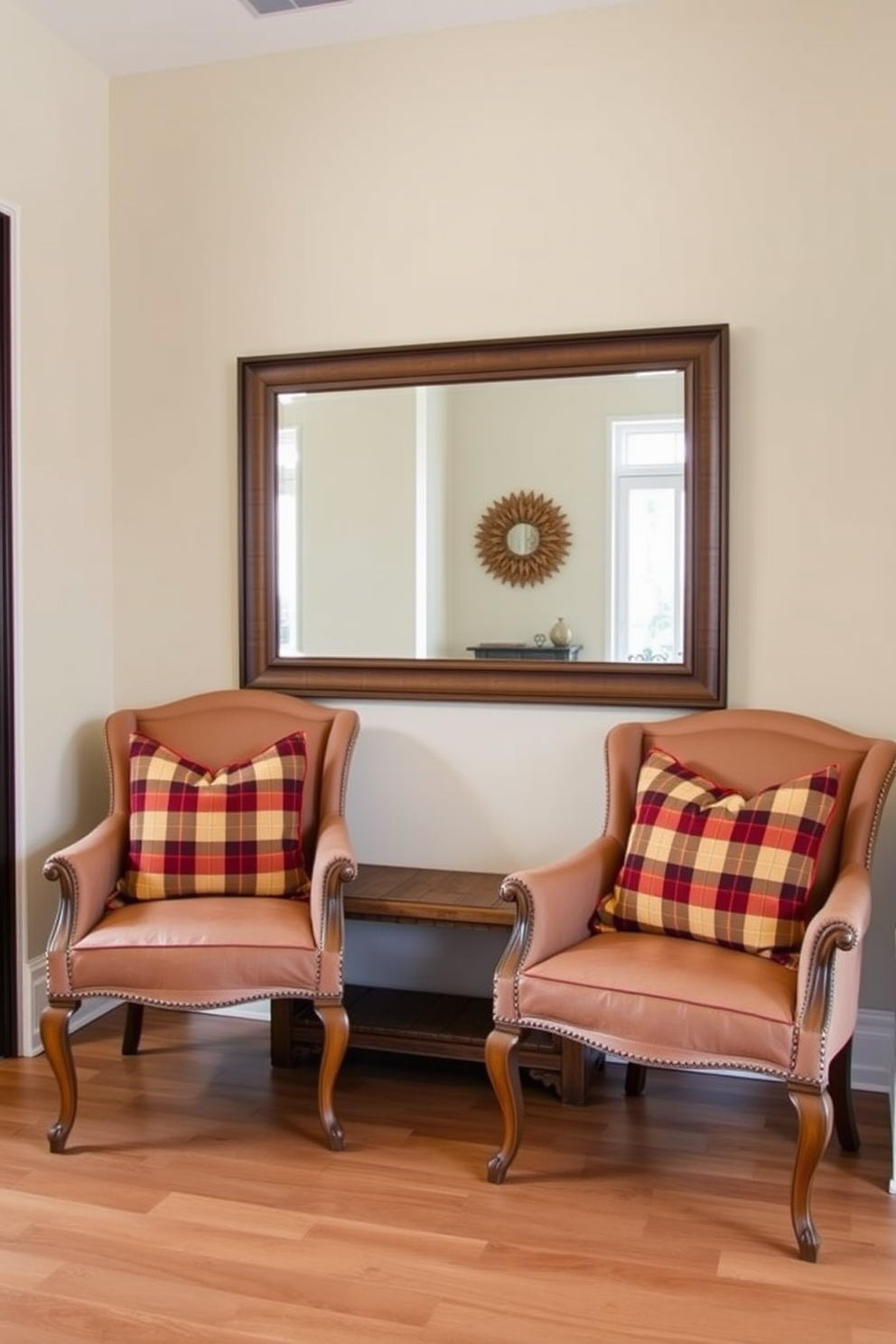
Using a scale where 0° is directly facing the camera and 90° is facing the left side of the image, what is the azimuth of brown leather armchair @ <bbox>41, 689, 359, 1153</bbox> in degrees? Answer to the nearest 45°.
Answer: approximately 0°

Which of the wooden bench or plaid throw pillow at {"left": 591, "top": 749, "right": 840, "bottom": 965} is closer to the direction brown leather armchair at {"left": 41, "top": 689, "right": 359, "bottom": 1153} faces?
the plaid throw pillow

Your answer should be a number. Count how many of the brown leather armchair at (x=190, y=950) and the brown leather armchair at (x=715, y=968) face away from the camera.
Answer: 0

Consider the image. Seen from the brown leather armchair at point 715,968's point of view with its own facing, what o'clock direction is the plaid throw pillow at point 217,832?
The plaid throw pillow is roughly at 2 o'clock from the brown leather armchair.

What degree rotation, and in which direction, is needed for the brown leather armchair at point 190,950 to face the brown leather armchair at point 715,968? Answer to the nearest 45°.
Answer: approximately 90° to its left

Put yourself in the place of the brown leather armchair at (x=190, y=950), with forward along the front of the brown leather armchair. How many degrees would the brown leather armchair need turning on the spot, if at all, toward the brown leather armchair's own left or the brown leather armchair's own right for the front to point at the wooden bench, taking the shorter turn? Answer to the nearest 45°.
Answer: approximately 135° to the brown leather armchair's own left

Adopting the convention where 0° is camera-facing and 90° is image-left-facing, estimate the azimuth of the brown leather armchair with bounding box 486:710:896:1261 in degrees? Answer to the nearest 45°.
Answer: approximately 45°

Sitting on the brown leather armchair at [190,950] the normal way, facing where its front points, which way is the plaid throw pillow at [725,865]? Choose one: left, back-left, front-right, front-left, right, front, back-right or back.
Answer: left

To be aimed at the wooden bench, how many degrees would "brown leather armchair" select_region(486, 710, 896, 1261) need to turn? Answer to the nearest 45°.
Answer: approximately 90° to its right
